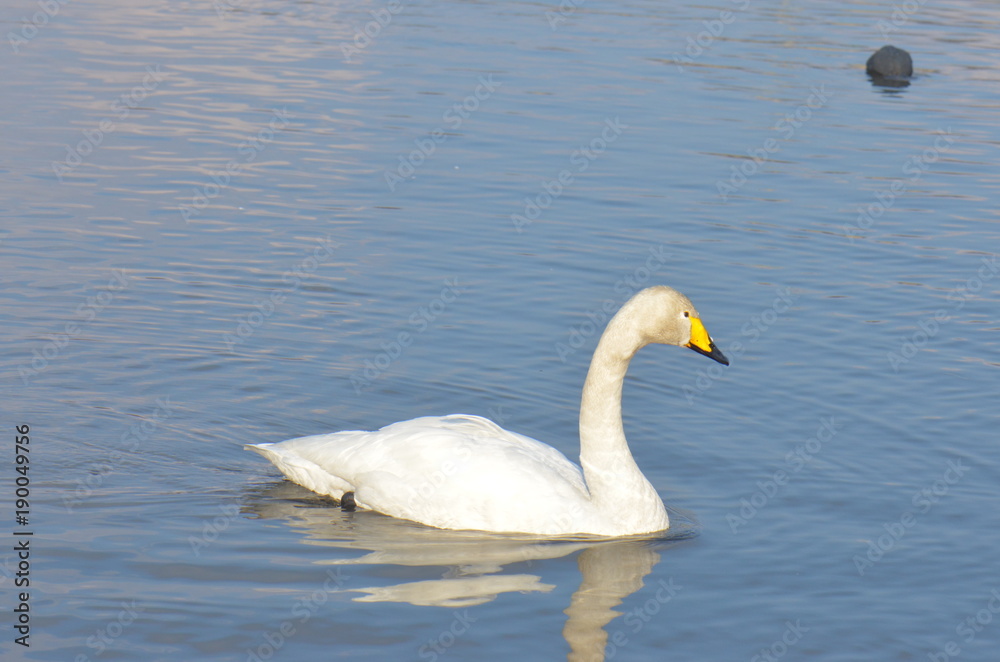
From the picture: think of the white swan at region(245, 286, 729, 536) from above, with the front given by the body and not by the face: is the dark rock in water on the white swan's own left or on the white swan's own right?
on the white swan's own left

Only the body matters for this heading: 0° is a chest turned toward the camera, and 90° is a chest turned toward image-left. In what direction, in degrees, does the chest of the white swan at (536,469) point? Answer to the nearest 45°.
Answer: approximately 270°
